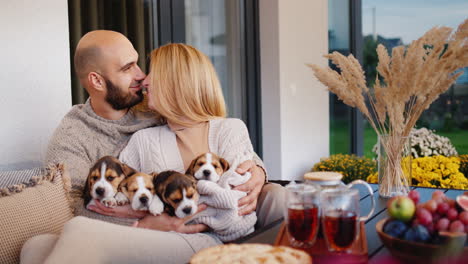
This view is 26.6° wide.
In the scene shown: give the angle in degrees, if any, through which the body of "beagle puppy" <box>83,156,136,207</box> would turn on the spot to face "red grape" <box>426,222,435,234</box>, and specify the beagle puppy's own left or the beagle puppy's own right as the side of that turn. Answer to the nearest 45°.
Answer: approximately 45° to the beagle puppy's own left

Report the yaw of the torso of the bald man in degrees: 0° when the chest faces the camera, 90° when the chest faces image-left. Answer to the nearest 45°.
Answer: approximately 315°

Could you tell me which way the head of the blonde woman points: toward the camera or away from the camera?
away from the camera

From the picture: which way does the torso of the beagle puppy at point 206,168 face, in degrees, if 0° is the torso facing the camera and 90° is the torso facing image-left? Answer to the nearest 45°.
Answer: approximately 0°

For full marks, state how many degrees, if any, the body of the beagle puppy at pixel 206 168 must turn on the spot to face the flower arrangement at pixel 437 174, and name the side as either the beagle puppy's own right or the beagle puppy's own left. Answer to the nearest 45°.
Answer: approximately 135° to the beagle puppy's own left

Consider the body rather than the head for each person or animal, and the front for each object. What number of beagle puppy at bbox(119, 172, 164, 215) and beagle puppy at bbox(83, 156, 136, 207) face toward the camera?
2

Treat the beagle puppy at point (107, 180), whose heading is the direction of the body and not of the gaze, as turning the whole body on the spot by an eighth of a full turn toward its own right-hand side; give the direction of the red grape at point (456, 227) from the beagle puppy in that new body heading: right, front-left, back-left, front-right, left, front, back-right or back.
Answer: left

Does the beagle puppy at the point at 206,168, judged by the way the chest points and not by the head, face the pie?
yes
